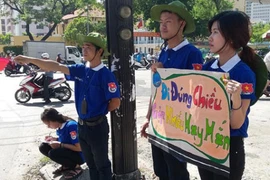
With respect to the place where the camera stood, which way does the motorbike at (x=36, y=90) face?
facing to the left of the viewer

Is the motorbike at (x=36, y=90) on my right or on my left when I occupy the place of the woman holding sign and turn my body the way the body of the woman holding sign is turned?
on my right

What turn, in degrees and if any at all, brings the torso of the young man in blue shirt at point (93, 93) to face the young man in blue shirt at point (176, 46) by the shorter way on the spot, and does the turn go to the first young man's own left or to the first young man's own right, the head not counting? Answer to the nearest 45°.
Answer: approximately 90° to the first young man's own left

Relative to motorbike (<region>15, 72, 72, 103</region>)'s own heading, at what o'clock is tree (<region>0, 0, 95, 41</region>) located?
The tree is roughly at 3 o'clock from the motorbike.

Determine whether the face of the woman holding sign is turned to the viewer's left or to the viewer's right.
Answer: to the viewer's left
